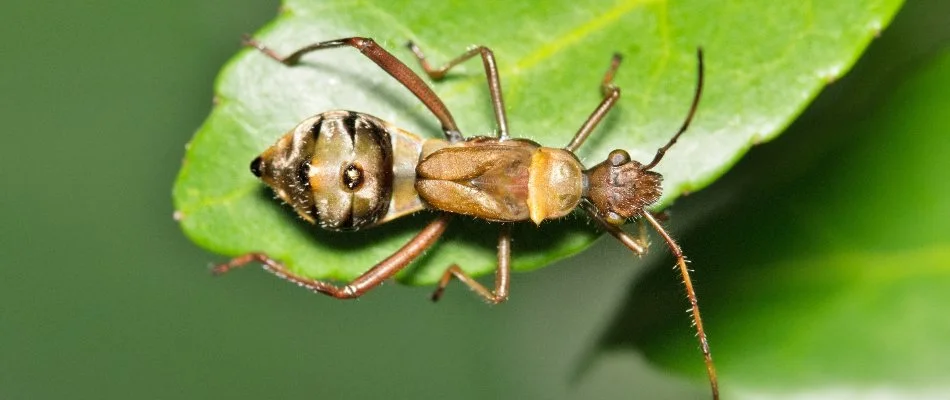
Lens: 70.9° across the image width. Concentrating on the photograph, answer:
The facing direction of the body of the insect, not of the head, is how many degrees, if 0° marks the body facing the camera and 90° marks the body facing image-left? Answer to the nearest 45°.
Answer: approximately 270°

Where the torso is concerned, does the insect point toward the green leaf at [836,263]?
yes
